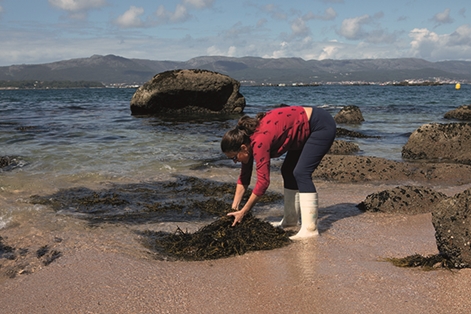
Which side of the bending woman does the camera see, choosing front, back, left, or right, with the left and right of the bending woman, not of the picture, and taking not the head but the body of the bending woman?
left

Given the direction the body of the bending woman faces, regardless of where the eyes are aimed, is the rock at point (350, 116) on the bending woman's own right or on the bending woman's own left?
on the bending woman's own right

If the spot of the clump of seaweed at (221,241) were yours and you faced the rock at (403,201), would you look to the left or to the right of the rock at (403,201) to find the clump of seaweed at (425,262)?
right

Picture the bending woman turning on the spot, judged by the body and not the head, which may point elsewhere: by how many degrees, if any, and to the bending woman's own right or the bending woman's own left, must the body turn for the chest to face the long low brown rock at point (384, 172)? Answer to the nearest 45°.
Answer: approximately 135° to the bending woman's own right

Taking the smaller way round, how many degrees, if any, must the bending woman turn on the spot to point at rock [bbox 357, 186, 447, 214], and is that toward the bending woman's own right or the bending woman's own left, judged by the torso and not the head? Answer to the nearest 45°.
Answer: approximately 135° to the bending woman's own right

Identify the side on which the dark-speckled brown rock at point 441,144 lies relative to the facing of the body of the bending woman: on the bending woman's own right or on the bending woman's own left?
on the bending woman's own right

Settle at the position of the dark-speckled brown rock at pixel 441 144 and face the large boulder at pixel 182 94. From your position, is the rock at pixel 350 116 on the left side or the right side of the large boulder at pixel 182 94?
right

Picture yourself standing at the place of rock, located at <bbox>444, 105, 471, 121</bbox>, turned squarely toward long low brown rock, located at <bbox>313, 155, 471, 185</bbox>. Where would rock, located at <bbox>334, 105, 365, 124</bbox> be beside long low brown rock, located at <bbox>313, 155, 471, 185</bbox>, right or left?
right

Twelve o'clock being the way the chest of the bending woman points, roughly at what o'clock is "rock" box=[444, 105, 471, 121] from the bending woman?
The rock is roughly at 4 o'clock from the bending woman.

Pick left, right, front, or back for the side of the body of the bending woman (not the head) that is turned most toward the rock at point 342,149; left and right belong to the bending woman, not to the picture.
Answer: right

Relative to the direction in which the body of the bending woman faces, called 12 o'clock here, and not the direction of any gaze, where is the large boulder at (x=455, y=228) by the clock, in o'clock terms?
The large boulder is roughly at 7 o'clock from the bending woman.
